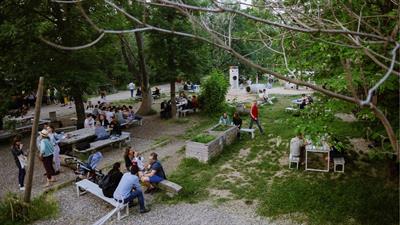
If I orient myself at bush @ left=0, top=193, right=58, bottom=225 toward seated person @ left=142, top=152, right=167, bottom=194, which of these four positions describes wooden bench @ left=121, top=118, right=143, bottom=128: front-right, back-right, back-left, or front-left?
front-left

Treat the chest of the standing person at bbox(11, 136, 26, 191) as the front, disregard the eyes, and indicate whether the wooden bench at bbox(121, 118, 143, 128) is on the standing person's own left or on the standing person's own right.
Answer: on the standing person's own left

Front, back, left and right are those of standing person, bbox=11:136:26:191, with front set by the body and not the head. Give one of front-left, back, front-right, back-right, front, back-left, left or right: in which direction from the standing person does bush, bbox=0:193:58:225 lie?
front-right

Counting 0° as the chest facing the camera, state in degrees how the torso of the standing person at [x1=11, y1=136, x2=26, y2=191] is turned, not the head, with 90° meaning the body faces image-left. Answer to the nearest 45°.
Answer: approximately 315°

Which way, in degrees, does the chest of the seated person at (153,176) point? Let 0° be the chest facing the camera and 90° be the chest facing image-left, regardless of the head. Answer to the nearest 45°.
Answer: approximately 90°

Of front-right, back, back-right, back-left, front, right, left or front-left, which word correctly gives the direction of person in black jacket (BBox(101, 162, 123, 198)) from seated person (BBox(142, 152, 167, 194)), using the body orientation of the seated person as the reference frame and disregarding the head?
front-left

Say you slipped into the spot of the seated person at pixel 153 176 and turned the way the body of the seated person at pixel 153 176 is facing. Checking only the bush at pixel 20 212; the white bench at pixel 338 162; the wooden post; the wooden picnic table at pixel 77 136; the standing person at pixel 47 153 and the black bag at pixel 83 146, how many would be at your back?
1

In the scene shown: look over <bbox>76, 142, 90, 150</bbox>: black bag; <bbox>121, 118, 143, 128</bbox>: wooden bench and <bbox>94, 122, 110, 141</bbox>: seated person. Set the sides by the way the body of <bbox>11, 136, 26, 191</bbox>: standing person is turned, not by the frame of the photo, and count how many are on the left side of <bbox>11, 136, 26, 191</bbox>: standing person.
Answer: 3

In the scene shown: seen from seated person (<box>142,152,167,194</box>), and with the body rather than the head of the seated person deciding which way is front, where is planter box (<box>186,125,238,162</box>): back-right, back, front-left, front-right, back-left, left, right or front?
back-right

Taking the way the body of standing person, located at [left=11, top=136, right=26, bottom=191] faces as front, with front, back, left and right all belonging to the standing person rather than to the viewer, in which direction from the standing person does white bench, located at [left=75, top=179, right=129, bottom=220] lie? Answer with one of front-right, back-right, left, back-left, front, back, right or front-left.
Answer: front

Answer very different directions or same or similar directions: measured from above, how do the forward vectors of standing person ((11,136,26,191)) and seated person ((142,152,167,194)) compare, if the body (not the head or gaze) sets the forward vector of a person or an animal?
very different directions

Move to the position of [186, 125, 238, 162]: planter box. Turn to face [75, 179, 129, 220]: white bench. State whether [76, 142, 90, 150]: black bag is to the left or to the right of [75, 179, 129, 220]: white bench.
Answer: right

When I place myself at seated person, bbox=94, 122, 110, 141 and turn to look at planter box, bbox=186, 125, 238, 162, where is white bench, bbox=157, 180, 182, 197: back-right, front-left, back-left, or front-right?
front-right

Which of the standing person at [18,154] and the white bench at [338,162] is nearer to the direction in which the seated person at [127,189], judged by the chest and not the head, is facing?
the white bench

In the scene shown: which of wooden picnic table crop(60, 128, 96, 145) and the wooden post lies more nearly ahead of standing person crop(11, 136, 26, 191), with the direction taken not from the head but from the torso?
the wooden post

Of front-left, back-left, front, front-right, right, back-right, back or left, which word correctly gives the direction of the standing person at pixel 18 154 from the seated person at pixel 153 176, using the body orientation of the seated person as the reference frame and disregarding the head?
front
